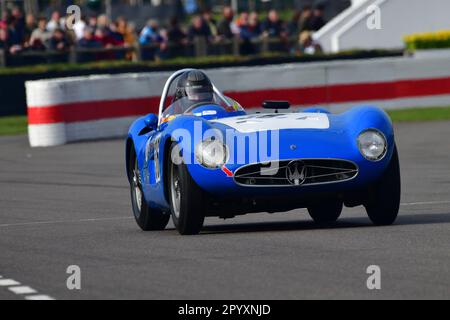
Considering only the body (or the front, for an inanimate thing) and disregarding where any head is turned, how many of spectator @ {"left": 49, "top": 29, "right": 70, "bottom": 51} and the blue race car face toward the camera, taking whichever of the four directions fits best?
2

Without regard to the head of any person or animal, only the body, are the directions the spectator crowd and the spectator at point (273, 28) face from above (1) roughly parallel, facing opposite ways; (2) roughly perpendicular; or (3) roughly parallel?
roughly parallel

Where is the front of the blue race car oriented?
toward the camera

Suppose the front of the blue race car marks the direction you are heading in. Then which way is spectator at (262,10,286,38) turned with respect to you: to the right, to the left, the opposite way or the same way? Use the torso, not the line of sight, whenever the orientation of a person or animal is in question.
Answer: the same way

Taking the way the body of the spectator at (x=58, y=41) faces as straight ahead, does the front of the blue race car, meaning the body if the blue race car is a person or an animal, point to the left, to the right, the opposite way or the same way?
the same way

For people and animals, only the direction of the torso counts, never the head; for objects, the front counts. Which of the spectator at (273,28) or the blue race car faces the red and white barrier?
the spectator

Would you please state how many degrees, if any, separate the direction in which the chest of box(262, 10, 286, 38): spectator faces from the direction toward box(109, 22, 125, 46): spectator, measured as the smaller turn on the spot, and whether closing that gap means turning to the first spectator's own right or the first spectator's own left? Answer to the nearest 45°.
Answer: approximately 45° to the first spectator's own right

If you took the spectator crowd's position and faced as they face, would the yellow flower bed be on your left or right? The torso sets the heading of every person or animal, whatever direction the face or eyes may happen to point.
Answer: on your left

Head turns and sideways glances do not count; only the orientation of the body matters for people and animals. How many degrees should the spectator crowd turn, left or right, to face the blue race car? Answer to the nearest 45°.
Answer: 0° — they already face it

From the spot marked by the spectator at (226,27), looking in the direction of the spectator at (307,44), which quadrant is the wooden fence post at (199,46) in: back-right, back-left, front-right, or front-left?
back-right

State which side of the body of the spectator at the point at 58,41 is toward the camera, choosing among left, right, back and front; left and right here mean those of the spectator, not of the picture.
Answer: front

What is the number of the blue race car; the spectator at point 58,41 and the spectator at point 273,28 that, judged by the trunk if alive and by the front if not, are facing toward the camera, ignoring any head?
3

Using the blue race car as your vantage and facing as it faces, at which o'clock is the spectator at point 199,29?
The spectator is roughly at 6 o'clock from the blue race car.

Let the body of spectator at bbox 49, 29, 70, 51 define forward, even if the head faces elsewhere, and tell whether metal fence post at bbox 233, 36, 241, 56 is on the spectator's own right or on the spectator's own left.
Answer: on the spectator's own left

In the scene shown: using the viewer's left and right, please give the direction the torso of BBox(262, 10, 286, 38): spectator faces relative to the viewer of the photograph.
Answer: facing the viewer

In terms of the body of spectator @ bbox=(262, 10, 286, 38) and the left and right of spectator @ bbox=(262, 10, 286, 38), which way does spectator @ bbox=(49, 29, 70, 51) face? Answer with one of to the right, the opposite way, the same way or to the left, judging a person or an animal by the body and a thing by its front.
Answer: the same way
